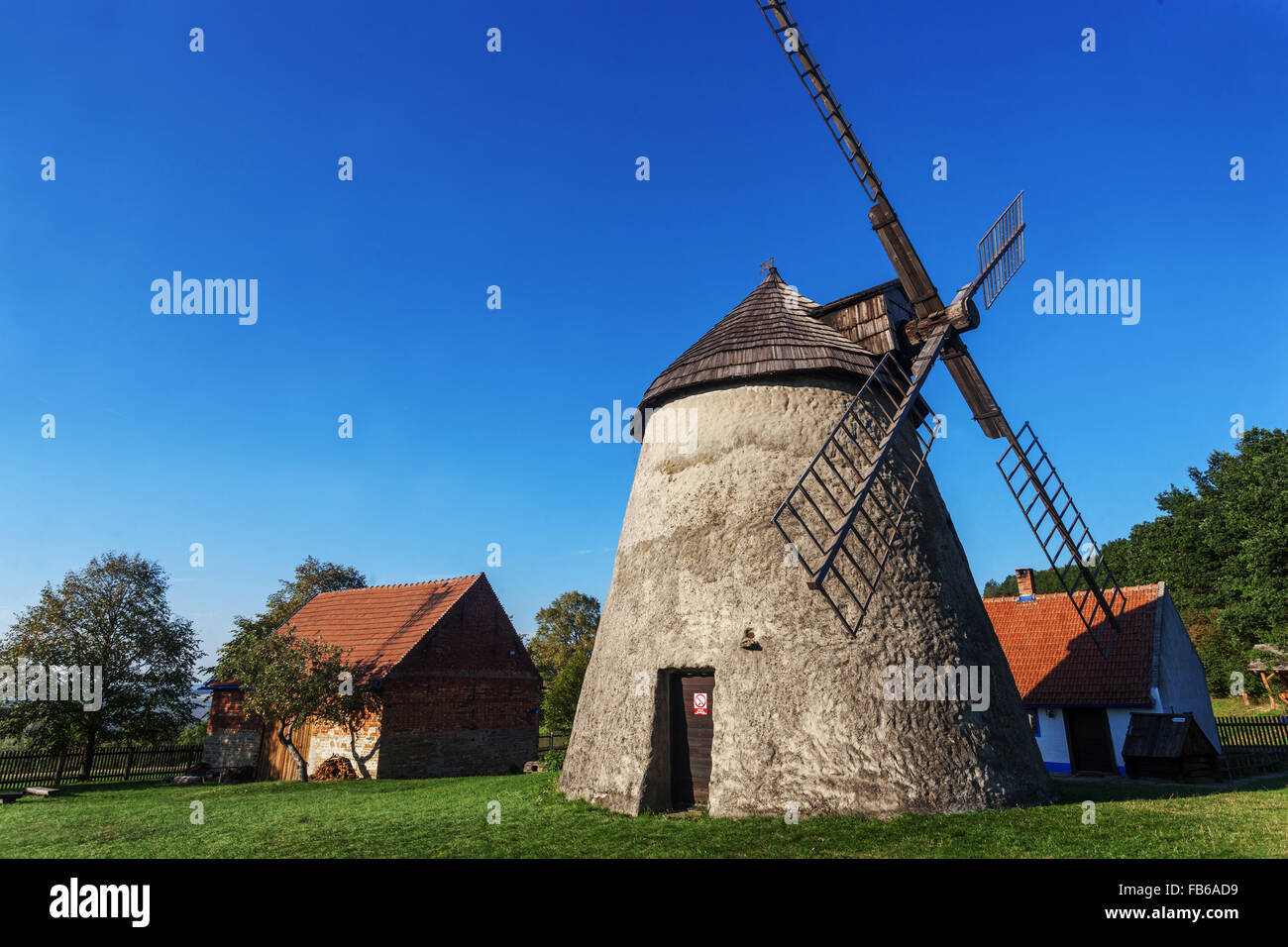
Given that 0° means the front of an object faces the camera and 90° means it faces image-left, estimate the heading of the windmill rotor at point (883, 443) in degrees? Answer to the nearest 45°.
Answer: approximately 315°

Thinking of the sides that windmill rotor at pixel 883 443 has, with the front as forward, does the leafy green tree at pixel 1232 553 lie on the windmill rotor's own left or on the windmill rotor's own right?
on the windmill rotor's own left

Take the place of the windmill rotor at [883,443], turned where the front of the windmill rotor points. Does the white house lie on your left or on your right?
on your left

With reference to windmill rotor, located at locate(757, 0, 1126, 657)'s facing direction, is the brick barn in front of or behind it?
behind
